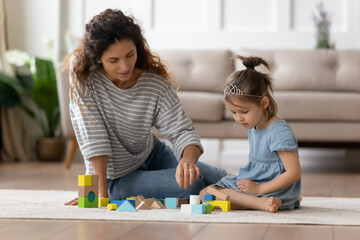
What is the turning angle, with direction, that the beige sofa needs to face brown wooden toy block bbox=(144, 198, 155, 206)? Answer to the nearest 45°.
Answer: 0° — it already faces it

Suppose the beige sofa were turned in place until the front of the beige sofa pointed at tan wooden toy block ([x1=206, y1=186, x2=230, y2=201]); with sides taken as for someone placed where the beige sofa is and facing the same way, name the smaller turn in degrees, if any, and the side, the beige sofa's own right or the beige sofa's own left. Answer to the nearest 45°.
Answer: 0° — it already faces it

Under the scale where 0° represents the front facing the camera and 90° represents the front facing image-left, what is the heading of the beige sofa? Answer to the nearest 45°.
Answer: approximately 0°

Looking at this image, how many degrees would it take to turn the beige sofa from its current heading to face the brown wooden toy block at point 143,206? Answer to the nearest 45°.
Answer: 0° — it already faces it

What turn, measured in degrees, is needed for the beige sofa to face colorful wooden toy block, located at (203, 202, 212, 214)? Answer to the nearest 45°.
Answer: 0° — it already faces it

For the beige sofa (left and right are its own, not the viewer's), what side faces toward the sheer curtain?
right
